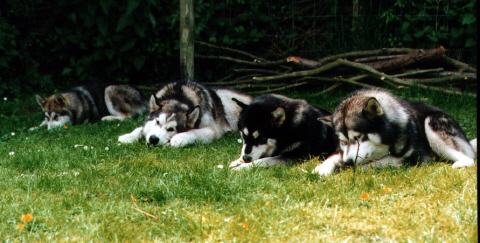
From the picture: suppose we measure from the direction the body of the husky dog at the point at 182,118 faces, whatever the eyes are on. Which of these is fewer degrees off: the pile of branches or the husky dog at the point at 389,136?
the husky dog

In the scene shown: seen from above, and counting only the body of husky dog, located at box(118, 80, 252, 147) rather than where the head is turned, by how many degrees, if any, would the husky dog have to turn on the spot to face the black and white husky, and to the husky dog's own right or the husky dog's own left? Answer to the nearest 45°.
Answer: approximately 90° to the husky dog's own left

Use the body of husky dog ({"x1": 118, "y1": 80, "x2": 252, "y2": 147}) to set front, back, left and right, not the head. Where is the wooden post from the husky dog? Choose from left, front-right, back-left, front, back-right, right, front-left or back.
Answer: back-right

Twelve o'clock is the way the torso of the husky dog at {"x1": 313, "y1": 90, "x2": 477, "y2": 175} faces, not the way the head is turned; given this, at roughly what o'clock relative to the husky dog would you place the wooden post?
The wooden post is roughly at 3 o'clock from the husky dog.

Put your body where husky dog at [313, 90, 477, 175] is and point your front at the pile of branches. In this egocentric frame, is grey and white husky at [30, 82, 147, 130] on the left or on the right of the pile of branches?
left

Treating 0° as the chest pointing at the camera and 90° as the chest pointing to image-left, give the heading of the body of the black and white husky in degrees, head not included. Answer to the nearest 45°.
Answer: approximately 45°

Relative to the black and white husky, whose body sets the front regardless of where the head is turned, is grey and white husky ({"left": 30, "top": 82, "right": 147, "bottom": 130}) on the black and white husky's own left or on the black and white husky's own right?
on the black and white husky's own right

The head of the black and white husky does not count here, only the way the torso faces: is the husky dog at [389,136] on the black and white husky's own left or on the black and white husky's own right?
on the black and white husky's own left

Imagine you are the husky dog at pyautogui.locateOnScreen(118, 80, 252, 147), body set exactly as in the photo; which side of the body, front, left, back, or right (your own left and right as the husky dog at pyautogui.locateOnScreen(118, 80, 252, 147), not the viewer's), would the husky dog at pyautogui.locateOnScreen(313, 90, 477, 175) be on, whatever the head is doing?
left
